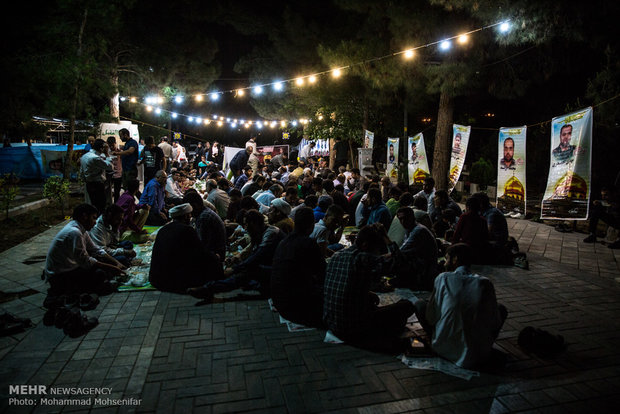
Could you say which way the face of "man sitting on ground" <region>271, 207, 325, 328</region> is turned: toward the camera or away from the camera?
away from the camera

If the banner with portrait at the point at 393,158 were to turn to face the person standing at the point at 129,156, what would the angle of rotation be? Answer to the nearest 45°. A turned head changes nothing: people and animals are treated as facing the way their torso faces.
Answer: approximately 45° to its right

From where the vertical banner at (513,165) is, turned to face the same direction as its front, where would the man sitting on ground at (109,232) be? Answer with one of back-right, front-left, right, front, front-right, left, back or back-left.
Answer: front-right

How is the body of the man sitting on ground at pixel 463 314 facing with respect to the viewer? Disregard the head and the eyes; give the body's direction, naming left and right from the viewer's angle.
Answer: facing away from the viewer

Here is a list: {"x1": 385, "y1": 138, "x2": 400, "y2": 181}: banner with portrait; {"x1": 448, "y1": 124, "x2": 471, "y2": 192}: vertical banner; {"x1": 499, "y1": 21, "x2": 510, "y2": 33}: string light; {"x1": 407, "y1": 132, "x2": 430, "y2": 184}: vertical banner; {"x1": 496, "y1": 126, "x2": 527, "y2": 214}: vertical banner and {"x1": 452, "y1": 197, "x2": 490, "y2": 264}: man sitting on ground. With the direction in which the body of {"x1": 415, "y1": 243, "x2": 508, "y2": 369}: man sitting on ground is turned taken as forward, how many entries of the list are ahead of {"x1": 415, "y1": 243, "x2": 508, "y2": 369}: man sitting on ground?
6

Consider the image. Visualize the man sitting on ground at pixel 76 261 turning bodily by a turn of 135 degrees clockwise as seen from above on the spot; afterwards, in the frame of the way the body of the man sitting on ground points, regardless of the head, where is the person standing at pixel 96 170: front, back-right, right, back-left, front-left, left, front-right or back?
back-right

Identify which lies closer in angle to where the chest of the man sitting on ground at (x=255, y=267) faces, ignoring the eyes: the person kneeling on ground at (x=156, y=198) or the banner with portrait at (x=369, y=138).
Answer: the person kneeling on ground

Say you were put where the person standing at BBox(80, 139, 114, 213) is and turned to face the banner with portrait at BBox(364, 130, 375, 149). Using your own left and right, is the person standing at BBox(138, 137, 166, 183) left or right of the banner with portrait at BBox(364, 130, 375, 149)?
left

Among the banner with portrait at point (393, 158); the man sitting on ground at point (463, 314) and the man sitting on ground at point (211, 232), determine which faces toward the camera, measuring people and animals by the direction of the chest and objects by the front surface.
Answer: the banner with portrait

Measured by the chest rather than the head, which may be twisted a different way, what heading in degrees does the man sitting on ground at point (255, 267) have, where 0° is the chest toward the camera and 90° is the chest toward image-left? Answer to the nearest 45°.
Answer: approximately 90°

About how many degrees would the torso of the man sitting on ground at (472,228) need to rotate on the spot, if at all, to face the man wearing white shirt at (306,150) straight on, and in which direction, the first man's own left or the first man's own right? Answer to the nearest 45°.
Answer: approximately 45° to the first man's own right

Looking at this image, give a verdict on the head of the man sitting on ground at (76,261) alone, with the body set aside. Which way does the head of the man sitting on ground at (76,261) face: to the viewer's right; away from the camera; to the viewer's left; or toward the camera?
to the viewer's right

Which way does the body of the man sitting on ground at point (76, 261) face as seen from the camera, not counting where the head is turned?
to the viewer's right
